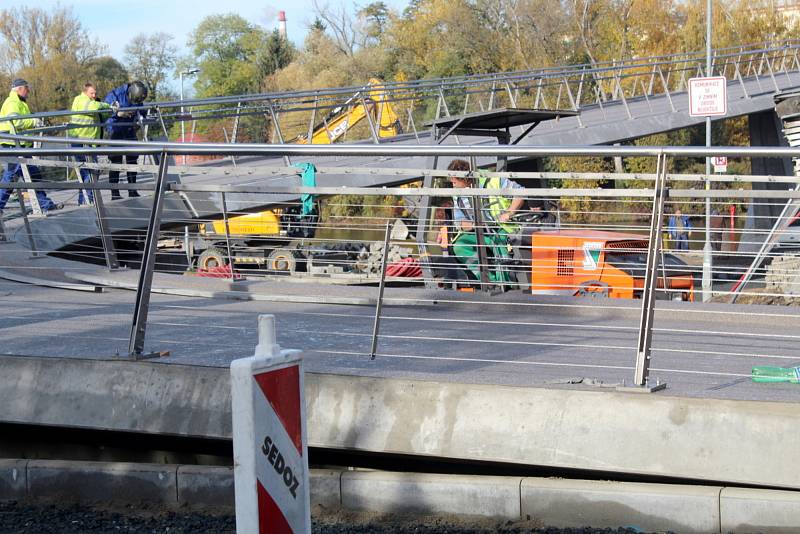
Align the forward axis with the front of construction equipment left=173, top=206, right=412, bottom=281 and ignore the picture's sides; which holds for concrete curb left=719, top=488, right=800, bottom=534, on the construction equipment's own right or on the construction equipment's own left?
on the construction equipment's own right

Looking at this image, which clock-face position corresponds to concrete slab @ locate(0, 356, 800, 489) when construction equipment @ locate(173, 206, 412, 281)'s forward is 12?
The concrete slab is roughly at 3 o'clock from the construction equipment.

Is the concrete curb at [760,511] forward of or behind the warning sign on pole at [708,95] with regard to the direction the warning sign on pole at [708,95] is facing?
forward

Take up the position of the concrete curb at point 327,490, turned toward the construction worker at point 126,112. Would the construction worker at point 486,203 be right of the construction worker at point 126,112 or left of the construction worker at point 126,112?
right

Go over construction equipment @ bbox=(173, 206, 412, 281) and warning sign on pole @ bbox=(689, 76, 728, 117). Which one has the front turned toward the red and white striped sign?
the warning sign on pole

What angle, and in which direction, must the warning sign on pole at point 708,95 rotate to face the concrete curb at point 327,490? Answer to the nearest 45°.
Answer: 0° — it already faces it

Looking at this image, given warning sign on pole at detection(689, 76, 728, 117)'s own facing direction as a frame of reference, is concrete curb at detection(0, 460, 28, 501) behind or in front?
in front

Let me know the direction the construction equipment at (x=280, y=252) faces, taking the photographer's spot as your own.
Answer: facing to the right of the viewer

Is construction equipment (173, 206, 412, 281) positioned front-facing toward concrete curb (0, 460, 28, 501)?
no

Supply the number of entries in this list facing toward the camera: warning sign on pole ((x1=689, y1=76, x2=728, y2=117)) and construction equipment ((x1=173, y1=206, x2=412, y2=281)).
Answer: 1

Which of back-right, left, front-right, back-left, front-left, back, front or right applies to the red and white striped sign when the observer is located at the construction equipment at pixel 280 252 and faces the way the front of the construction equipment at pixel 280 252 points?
right

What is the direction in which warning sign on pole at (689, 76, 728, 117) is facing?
toward the camera

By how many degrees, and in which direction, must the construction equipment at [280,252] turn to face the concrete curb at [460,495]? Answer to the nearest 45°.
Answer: approximately 90° to its right

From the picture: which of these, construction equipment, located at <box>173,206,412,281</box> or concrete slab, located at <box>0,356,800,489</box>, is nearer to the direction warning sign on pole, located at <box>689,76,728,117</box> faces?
the concrete slab

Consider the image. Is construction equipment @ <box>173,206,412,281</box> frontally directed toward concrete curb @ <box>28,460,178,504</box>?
no

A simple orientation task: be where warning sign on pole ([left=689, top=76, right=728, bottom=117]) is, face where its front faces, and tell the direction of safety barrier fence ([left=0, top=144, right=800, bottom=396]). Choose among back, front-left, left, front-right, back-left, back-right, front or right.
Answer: front

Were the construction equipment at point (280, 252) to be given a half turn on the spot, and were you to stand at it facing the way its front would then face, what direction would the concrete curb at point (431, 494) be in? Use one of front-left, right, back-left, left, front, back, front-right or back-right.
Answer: left

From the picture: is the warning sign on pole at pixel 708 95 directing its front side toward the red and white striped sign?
yes

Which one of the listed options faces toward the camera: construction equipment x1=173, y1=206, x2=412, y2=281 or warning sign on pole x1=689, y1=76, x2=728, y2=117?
the warning sign on pole
